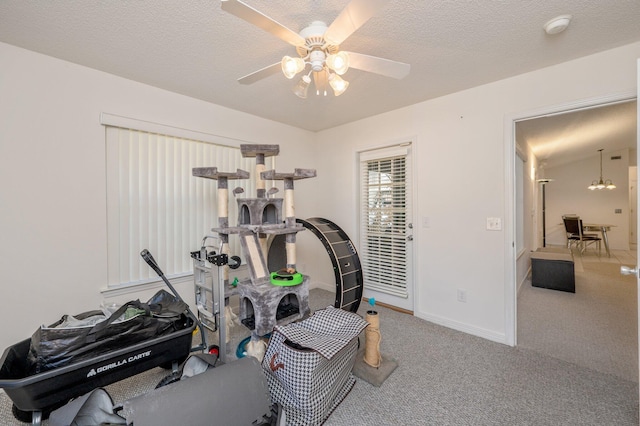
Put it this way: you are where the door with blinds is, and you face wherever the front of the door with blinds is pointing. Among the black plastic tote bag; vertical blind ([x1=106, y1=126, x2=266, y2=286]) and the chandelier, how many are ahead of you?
2

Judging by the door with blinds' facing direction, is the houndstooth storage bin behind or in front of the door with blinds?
in front

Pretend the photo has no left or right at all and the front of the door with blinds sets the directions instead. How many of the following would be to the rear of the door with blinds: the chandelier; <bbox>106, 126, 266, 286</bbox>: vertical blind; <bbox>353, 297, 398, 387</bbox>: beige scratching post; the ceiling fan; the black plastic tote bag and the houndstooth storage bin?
1

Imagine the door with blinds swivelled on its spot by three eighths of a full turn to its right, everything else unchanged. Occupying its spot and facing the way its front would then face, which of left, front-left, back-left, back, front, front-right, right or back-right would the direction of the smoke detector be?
back-right

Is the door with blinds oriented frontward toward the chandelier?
no

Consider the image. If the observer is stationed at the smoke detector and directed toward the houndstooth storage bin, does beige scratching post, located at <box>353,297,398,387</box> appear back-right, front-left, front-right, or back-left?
front-right

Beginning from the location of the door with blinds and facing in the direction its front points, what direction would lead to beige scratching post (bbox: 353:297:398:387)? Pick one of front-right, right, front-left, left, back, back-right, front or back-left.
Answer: front-left

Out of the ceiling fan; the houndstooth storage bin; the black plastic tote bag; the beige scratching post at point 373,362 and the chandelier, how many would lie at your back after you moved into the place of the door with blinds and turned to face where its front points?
1

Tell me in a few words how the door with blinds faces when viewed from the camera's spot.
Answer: facing the viewer and to the left of the viewer

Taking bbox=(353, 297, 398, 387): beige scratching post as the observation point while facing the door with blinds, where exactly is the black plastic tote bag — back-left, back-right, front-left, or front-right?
back-left

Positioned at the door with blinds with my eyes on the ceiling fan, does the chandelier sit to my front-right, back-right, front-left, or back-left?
back-left

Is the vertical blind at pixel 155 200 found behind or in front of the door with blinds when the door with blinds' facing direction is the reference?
in front

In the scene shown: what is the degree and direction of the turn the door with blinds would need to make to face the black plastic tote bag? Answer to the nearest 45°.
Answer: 0° — it already faces it

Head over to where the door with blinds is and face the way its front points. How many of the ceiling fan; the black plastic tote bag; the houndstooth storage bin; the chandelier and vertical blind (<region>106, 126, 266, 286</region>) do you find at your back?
1
